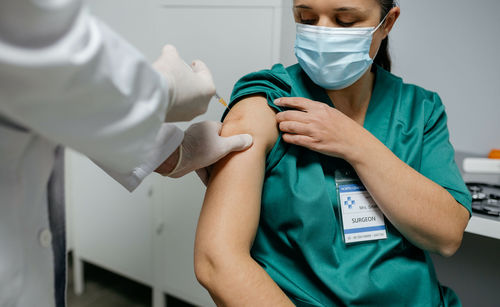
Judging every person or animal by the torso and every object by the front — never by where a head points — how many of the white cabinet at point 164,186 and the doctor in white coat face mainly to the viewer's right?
1

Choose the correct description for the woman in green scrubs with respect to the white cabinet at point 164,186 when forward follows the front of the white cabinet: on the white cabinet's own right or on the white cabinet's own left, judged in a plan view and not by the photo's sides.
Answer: on the white cabinet's own left

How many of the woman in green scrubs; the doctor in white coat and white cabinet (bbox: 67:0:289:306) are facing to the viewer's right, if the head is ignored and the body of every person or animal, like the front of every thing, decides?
1

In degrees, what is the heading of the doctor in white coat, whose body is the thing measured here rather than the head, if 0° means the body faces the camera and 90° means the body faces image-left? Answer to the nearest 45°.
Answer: approximately 270°

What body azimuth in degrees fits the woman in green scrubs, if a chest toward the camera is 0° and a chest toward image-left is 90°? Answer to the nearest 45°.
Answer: approximately 0°

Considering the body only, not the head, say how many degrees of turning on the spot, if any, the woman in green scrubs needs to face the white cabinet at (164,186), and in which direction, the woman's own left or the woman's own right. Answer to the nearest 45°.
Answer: approximately 135° to the woman's own right

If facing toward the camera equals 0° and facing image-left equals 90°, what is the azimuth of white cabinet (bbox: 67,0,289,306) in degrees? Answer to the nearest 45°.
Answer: approximately 45°
